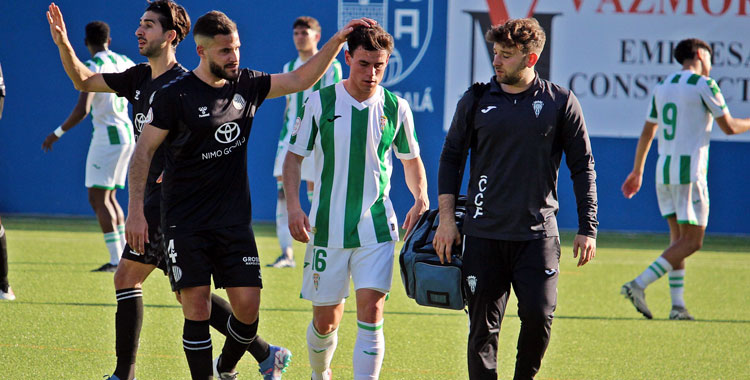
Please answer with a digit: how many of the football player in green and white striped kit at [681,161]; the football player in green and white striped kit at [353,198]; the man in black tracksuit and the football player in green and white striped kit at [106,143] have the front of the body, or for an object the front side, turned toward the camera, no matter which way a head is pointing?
2

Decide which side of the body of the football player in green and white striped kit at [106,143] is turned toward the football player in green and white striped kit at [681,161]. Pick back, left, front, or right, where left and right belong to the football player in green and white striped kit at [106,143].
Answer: back

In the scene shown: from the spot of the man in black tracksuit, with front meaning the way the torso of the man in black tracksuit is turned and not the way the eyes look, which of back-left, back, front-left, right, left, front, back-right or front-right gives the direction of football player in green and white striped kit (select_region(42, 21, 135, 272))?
back-right

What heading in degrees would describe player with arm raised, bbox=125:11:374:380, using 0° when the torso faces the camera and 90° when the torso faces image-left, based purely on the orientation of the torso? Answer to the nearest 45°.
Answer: approximately 315°

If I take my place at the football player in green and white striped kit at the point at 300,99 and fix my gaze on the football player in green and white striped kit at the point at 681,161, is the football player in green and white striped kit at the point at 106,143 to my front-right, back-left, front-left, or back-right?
back-right

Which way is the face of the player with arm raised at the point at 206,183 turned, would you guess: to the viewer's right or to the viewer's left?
to the viewer's right

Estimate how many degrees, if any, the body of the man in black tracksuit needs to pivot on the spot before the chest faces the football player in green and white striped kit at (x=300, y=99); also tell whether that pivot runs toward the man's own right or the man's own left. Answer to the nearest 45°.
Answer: approximately 135° to the man's own right
